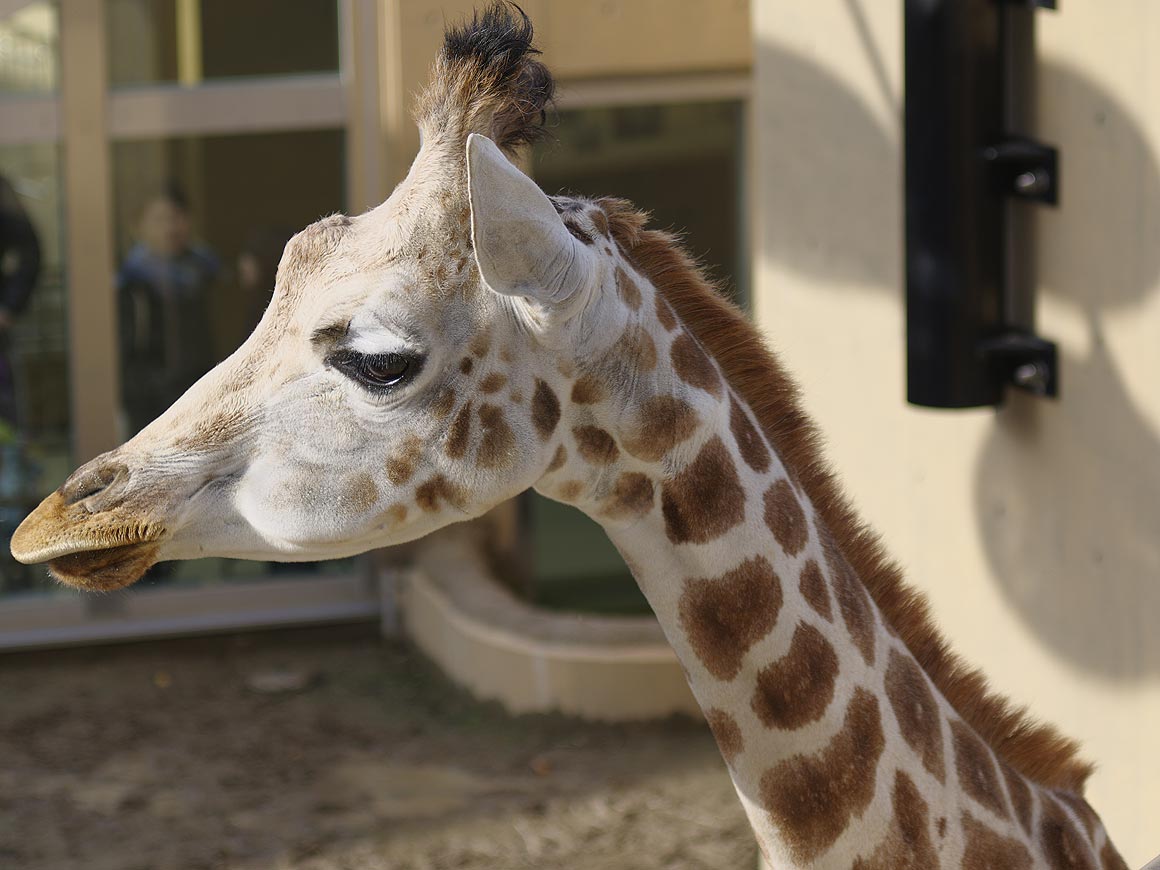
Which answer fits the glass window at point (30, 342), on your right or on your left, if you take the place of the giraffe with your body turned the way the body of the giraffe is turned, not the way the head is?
on your right

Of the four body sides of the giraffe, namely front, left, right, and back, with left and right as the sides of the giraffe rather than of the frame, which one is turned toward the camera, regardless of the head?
left

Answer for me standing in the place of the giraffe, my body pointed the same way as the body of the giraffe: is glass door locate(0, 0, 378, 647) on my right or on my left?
on my right

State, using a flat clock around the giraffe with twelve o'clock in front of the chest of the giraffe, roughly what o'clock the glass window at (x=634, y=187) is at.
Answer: The glass window is roughly at 3 o'clock from the giraffe.

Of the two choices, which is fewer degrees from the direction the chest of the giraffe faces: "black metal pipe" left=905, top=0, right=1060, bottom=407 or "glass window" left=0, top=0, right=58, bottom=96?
the glass window

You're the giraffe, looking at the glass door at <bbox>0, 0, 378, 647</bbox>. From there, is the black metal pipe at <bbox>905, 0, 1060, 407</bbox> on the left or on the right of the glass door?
right

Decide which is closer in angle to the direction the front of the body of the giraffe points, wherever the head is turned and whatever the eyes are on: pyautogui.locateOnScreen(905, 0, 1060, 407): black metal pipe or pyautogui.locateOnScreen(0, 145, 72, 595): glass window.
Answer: the glass window
